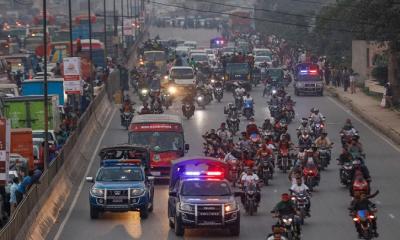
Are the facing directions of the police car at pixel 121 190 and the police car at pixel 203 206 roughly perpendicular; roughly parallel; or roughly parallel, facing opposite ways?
roughly parallel

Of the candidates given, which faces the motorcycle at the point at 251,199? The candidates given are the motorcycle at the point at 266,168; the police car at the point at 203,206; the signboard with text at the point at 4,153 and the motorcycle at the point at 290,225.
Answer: the motorcycle at the point at 266,168

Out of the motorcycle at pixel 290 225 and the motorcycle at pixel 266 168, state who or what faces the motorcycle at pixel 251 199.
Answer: the motorcycle at pixel 266 168

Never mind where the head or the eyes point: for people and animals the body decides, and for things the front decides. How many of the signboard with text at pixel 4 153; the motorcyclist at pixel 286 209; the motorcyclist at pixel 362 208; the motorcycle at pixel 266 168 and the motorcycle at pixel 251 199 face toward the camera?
5

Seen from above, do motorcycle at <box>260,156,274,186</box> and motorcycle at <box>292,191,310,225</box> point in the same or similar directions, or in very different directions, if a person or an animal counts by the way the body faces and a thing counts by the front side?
same or similar directions

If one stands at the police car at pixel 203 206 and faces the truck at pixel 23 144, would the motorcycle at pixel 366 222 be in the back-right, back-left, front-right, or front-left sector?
back-right

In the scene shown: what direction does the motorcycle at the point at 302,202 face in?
toward the camera

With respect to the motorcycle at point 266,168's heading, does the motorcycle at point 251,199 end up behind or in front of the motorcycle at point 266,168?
in front

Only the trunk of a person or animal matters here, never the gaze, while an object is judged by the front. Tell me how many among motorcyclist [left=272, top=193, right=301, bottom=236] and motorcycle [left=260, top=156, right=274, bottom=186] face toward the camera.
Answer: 2

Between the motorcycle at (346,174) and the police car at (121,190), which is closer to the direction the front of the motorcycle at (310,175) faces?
the police car

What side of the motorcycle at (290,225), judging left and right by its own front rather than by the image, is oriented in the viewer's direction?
front

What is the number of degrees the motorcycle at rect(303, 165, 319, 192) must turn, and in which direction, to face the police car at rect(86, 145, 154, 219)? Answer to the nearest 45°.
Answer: approximately 45° to its right

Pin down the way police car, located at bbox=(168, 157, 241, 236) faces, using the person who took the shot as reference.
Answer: facing the viewer

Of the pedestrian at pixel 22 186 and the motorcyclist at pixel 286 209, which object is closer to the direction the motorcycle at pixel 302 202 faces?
the motorcyclist

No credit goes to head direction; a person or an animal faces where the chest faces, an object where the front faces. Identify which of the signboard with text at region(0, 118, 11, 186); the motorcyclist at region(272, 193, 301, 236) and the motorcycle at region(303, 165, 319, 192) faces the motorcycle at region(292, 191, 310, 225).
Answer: the motorcycle at region(303, 165, 319, 192)

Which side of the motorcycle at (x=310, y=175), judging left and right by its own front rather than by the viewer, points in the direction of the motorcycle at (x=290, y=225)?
front

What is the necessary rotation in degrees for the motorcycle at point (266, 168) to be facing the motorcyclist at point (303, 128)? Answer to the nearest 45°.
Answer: approximately 180°

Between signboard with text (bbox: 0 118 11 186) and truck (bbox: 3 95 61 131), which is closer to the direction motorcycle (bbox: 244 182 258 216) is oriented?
the signboard with text
